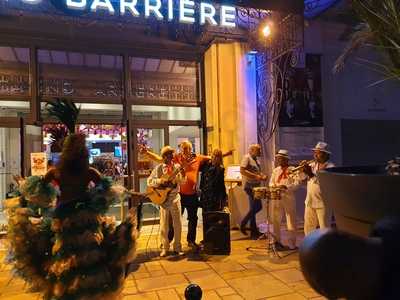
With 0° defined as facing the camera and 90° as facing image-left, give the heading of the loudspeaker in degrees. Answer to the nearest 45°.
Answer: approximately 0°

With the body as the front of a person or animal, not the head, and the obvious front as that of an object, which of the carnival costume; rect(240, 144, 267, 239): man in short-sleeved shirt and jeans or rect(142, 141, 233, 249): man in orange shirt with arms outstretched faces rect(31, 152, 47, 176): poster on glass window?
the carnival costume

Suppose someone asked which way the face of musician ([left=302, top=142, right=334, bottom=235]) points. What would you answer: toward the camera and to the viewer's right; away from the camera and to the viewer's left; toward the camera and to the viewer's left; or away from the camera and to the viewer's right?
toward the camera and to the viewer's left

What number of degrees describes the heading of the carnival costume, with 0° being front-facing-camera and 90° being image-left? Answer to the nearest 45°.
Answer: approximately 180°

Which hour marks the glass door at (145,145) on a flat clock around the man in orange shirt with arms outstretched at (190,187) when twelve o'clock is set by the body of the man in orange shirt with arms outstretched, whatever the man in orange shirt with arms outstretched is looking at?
The glass door is roughly at 5 o'clock from the man in orange shirt with arms outstretched.

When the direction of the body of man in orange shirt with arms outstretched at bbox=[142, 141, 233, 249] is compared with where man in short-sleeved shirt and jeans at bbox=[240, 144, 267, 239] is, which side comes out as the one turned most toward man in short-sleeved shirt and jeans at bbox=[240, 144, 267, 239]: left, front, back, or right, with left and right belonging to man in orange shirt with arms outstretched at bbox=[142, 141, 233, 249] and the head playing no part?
left

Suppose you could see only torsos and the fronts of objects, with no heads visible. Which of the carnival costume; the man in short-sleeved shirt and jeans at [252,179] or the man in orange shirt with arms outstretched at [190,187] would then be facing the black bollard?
the man in orange shirt with arms outstretched at [190,187]

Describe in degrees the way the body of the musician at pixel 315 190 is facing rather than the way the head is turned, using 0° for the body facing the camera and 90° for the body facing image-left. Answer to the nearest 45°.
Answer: approximately 45°

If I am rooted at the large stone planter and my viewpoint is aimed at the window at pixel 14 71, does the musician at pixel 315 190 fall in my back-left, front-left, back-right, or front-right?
front-right

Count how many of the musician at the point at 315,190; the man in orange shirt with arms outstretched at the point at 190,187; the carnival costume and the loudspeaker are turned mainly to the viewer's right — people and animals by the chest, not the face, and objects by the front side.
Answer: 0

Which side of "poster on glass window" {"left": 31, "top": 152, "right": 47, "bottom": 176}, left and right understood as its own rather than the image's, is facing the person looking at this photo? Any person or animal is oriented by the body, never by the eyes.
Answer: front

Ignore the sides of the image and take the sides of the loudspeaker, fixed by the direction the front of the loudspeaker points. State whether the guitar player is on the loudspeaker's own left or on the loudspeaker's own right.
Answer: on the loudspeaker's own right

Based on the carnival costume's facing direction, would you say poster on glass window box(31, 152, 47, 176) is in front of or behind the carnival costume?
in front
